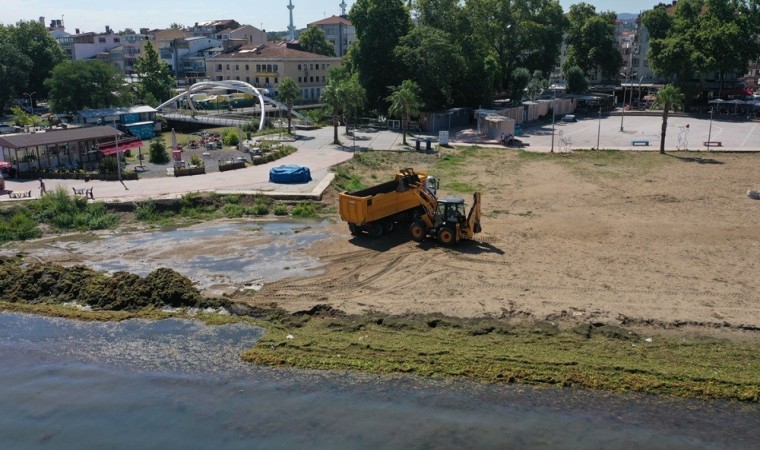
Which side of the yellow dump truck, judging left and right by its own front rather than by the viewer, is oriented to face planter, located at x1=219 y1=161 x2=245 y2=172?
left

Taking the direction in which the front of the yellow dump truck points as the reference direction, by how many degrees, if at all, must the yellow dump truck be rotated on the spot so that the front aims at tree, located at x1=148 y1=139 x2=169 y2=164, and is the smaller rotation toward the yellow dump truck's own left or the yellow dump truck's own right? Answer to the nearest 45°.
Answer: approximately 90° to the yellow dump truck's own left

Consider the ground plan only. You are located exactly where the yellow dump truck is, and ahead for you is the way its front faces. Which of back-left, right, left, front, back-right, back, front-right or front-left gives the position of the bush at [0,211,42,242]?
back-left

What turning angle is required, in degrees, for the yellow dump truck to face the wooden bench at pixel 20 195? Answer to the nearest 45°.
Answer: approximately 135° to its left

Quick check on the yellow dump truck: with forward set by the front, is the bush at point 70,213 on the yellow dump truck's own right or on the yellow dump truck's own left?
on the yellow dump truck's own left

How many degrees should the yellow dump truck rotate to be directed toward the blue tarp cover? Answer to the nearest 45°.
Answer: approximately 90° to its left

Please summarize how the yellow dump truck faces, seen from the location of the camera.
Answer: facing away from the viewer and to the right of the viewer

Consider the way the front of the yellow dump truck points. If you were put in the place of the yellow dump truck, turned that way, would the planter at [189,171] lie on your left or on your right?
on your left
